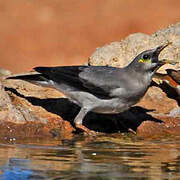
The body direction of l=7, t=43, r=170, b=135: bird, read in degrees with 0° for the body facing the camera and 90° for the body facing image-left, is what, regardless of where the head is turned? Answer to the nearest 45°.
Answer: approximately 270°

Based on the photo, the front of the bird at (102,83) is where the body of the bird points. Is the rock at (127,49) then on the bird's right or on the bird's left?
on the bird's left

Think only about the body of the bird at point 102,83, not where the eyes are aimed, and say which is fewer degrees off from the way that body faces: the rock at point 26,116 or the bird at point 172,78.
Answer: the bird

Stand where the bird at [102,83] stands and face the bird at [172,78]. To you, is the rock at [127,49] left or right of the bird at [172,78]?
left
